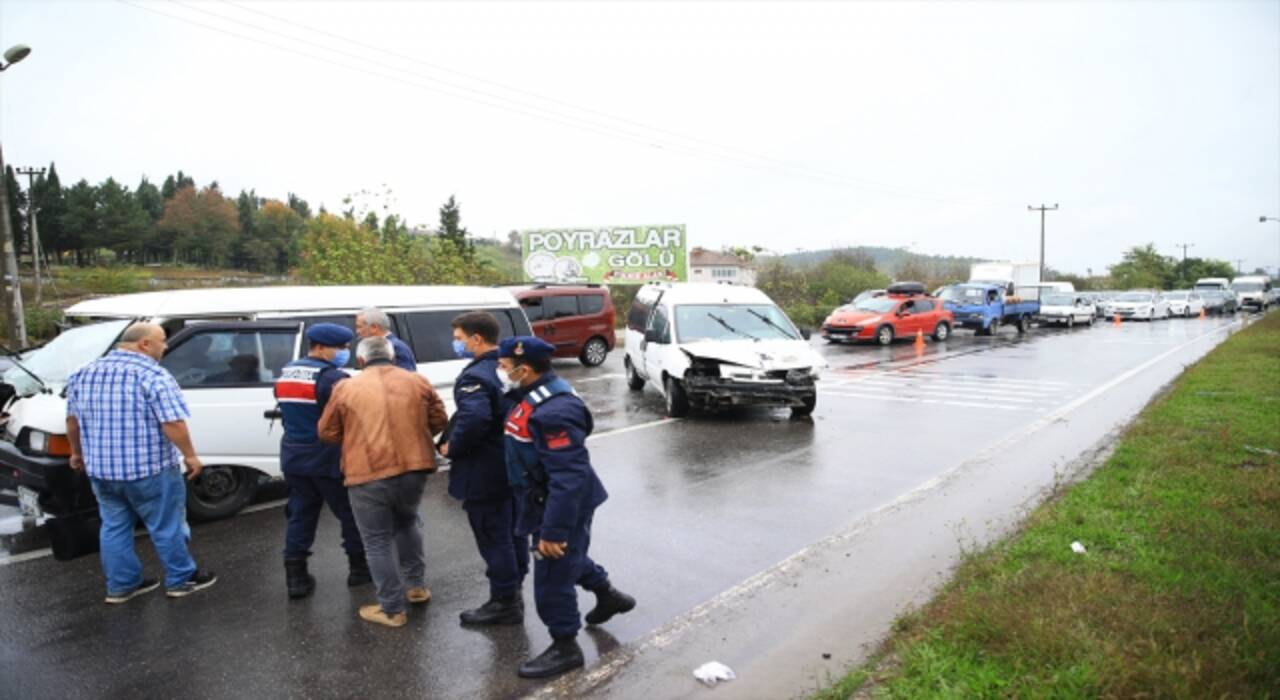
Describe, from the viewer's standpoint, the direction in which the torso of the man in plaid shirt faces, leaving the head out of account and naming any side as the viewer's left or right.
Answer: facing away from the viewer and to the right of the viewer

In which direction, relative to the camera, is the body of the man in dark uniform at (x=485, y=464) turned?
to the viewer's left

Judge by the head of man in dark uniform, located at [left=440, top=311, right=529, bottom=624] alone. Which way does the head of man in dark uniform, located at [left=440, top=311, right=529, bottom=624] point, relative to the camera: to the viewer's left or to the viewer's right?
to the viewer's left

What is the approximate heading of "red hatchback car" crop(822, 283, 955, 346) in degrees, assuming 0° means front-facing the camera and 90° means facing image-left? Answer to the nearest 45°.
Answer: approximately 45°

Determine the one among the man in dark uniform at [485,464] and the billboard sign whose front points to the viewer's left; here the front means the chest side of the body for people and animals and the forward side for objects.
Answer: the man in dark uniform

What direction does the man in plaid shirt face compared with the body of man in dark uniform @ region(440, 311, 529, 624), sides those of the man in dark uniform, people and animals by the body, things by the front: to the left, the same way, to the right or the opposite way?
to the right

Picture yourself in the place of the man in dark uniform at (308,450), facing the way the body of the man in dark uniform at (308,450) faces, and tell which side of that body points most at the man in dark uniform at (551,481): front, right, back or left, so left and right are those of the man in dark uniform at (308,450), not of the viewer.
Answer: right

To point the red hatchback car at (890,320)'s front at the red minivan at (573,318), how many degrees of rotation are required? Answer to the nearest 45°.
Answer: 0° — it already faces it

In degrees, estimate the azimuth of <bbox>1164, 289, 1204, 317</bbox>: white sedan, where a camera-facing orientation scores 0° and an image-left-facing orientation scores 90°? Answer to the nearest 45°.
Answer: approximately 45°
